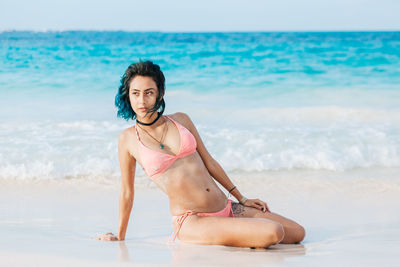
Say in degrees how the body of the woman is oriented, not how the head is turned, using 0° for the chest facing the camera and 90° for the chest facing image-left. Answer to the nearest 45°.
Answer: approximately 315°
